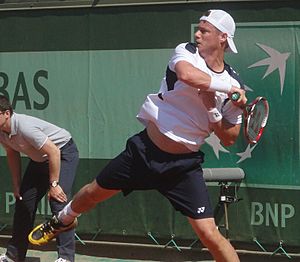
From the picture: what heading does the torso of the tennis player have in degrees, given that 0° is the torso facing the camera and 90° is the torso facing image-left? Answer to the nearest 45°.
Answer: approximately 0°
